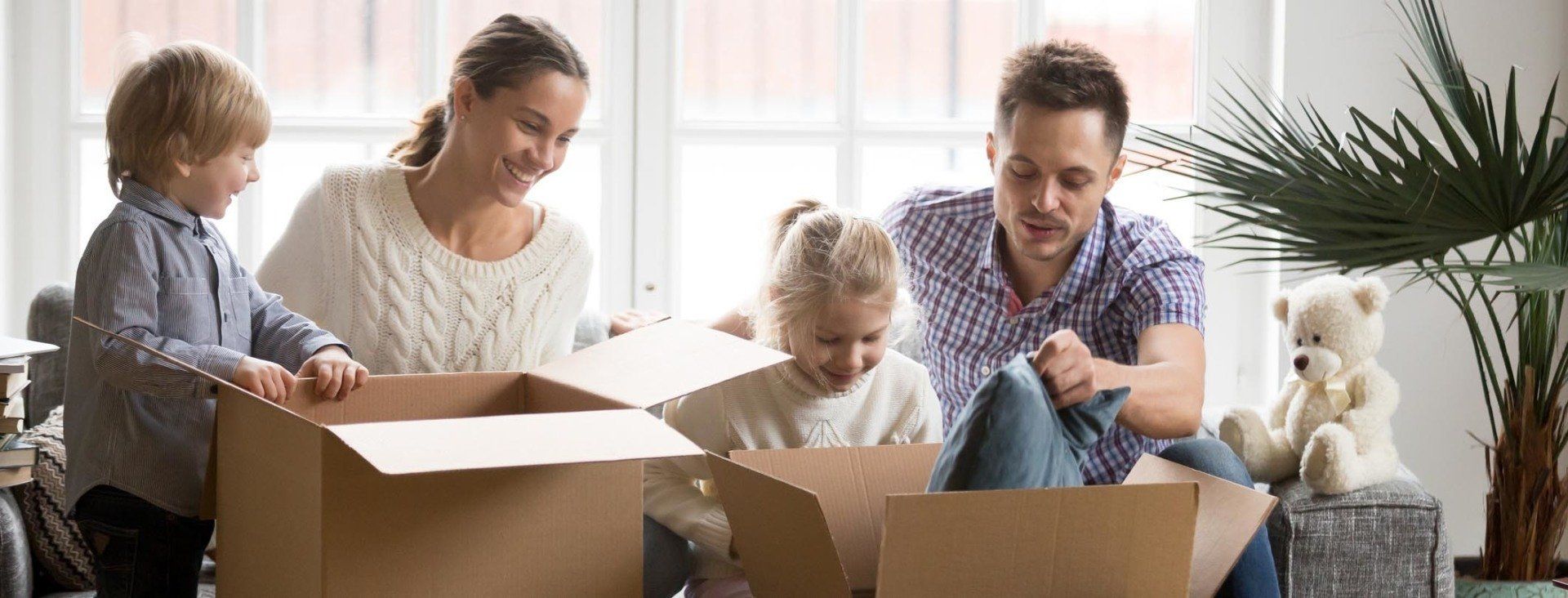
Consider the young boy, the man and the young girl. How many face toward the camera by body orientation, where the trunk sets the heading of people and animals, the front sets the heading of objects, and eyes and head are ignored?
2

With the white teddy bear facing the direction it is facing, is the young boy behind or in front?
in front

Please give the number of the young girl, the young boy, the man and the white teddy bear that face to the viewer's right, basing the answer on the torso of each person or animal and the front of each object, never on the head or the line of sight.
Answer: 1

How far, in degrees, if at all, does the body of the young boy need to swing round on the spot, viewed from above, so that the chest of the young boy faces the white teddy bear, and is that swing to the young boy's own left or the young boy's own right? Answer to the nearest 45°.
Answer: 0° — they already face it

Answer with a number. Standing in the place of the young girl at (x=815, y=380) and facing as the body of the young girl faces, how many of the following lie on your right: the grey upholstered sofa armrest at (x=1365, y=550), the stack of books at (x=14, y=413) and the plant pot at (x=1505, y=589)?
1

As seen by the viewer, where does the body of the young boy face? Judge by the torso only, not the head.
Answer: to the viewer's right

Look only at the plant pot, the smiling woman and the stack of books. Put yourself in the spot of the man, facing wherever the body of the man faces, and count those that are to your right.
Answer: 2

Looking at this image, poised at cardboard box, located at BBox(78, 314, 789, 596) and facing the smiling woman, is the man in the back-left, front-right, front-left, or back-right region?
front-right

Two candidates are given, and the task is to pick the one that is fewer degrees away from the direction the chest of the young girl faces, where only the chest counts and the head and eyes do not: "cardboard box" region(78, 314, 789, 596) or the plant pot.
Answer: the cardboard box

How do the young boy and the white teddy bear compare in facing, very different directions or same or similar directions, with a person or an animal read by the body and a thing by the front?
very different directions

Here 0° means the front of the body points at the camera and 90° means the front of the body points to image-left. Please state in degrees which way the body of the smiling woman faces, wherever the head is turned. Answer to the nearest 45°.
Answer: approximately 315°

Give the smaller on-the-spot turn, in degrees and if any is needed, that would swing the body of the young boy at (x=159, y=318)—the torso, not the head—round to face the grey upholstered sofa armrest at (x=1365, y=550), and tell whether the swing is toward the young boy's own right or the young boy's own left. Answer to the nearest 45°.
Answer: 0° — they already face it

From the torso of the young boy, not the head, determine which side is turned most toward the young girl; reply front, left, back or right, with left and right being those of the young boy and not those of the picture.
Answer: front

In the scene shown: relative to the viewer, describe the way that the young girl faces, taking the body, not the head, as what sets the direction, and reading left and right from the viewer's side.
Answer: facing the viewer
